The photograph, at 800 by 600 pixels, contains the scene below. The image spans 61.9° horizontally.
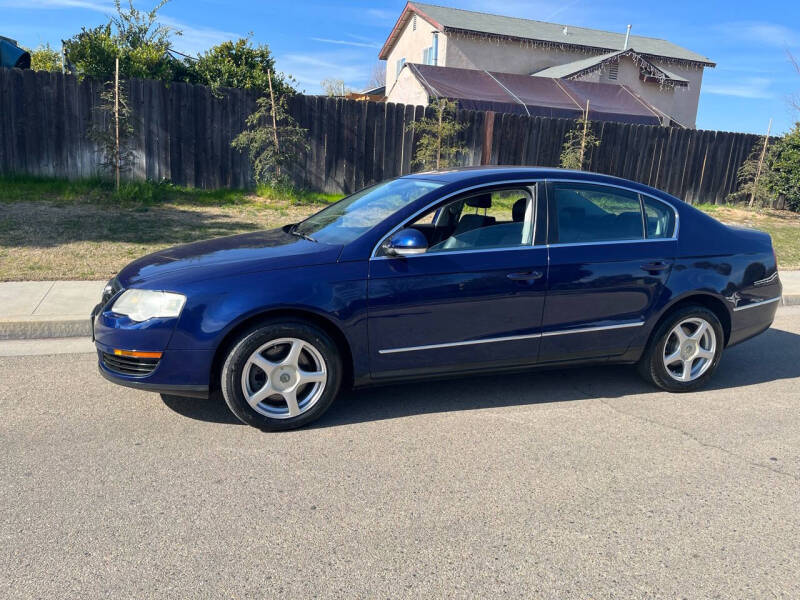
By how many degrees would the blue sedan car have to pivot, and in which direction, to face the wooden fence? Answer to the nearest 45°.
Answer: approximately 90° to its right

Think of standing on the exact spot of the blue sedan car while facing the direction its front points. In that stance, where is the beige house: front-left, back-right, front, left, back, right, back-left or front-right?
right

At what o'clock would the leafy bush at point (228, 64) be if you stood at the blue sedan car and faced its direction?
The leafy bush is roughly at 2 o'clock from the blue sedan car.

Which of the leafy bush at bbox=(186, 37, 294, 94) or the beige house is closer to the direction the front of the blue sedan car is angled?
the leafy bush

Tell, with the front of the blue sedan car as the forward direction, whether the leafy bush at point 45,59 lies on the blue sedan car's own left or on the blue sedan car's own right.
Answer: on the blue sedan car's own right

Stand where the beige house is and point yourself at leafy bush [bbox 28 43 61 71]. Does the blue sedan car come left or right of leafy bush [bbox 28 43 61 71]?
left

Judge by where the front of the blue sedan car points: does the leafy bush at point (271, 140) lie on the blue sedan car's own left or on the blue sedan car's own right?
on the blue sedan car's own right

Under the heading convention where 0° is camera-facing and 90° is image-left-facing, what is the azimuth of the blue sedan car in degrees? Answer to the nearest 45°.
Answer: approximately 90°

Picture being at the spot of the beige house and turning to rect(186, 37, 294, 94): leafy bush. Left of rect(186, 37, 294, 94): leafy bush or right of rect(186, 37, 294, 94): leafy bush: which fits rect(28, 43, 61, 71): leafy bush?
right
